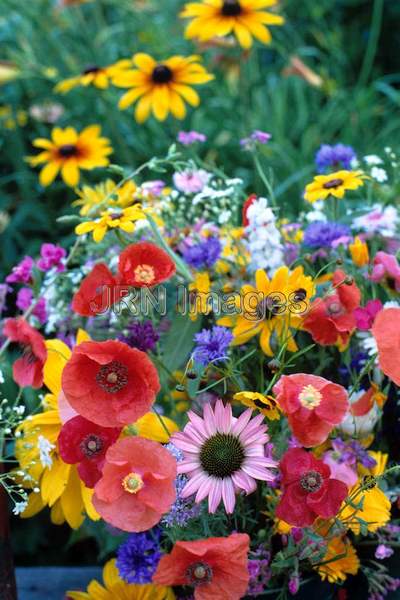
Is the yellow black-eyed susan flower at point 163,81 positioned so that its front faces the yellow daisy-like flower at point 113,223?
yes

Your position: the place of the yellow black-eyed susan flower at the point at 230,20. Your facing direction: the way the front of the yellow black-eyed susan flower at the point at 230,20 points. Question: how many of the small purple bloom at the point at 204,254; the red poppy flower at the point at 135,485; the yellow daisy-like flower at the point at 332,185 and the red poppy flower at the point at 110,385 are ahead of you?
4

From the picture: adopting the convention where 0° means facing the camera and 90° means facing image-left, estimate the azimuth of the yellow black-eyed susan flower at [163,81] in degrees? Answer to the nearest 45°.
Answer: approximately 0°

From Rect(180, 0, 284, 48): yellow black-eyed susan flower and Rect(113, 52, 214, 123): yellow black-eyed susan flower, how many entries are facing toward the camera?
2
